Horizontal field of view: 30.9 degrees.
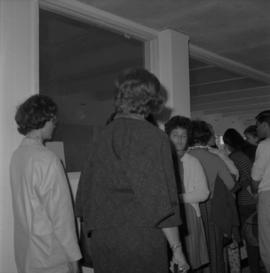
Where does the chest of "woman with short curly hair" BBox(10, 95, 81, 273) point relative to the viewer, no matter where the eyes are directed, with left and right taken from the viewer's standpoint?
facing away from the viewer and to the right of the viewer

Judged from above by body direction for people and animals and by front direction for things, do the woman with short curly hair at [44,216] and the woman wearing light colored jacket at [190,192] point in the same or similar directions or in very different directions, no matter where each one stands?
very different directions

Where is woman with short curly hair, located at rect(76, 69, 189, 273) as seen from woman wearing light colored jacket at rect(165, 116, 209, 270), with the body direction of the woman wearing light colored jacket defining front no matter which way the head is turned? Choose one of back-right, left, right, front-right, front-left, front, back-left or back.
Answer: front-left

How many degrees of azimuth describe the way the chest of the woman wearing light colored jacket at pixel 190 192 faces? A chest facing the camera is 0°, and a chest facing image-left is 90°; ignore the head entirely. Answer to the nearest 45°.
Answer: approximately 45°

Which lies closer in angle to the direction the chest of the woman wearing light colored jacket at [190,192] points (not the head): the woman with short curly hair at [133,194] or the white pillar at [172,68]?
the woman with short curly hair

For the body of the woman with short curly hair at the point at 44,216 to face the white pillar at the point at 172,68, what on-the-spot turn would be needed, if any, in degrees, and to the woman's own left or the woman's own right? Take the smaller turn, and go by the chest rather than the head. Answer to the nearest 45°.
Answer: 0° — they already face it

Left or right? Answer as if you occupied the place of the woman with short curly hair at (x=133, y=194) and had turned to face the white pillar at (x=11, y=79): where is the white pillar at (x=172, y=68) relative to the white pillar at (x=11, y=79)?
right

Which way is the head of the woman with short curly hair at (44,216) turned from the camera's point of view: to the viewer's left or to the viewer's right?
to the viewer's right
